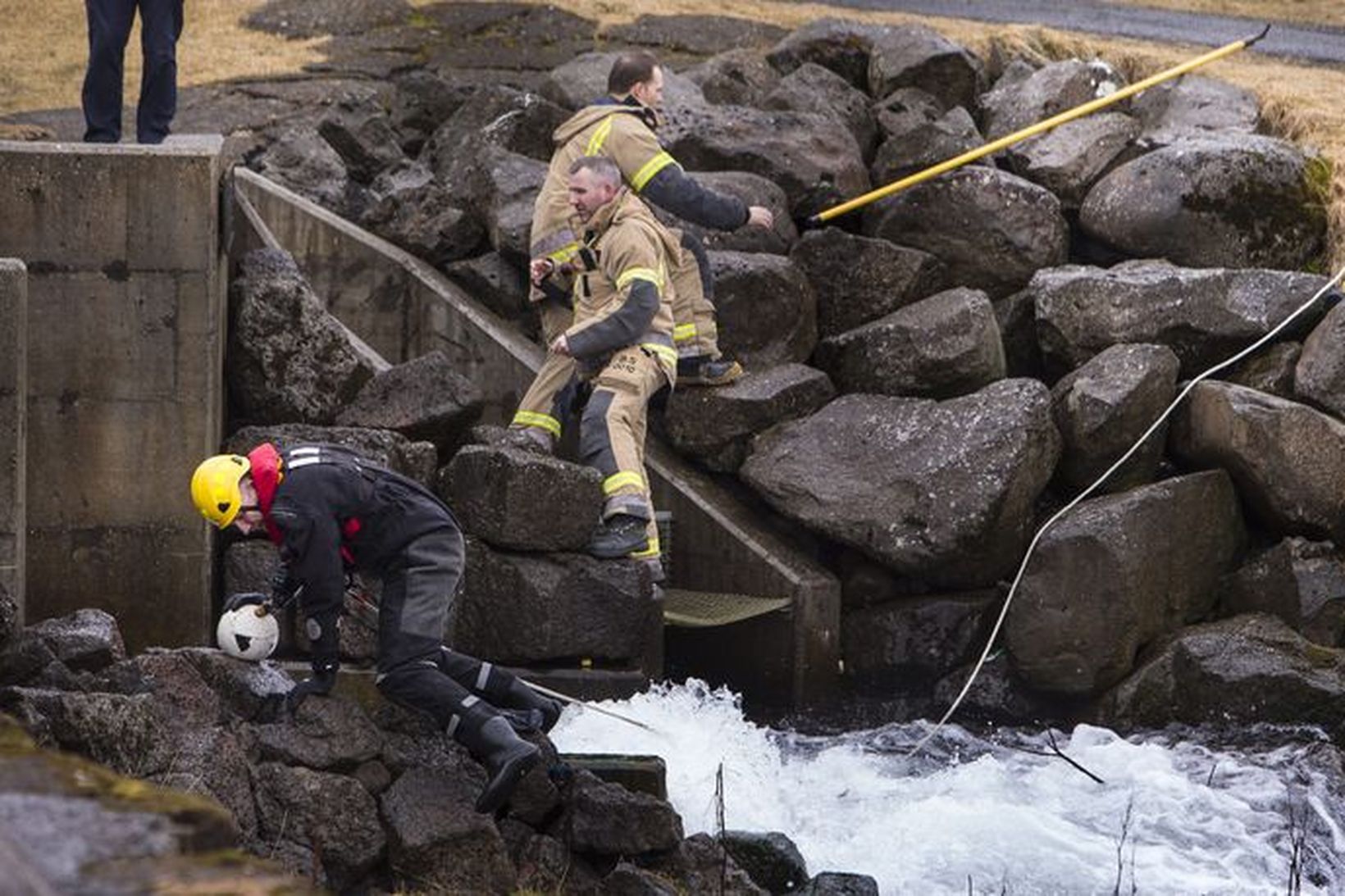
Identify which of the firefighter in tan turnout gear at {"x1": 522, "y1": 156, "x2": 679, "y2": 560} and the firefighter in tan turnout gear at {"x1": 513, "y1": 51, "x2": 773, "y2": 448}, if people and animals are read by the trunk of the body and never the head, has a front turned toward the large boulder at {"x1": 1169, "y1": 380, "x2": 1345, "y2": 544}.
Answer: the firefighter in tan turnout gear at {"x1": 513, "y1": 51, "x2": 773, "y2": 448}

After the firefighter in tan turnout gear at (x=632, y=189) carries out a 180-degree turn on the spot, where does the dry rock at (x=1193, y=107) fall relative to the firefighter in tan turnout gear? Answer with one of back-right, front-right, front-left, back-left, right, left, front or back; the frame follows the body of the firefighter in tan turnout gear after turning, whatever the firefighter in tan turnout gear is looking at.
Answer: back-right

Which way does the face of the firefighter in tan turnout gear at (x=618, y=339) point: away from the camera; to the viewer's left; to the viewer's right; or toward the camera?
to the viewer's left

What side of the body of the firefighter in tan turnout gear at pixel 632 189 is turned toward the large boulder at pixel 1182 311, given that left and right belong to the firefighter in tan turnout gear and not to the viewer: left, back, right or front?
front

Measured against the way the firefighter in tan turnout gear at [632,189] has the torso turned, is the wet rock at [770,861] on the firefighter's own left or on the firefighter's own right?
on the firefighter's own right

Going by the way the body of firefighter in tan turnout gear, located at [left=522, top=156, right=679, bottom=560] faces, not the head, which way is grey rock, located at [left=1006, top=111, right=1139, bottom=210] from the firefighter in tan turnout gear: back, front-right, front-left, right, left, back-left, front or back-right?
back

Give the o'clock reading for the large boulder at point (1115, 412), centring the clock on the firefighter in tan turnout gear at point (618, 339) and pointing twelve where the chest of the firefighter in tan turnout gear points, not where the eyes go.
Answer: The large boulder is roughly at 7 o'clock from the firefighter in tan turnout gear.

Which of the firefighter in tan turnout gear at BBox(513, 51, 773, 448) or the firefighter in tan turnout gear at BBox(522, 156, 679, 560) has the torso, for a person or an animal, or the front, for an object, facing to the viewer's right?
the firefighter in tan turnout gear at BBox(513, 51, 773, 448)

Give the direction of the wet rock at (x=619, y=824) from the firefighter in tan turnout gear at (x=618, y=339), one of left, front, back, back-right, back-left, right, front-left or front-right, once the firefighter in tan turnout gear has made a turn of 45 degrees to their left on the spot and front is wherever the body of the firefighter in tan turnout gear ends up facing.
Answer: front

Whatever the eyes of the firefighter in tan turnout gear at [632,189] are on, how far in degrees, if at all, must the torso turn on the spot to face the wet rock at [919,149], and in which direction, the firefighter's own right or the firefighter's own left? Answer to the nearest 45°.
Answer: approximately 45° to the firefighter's own left

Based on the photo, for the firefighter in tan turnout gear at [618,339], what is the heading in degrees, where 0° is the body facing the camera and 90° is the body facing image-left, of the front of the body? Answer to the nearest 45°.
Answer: approximately 45°

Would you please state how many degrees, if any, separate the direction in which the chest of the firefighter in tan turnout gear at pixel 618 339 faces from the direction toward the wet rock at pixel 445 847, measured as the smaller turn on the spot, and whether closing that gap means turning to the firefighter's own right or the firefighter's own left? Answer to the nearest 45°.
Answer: approximately 45° to the firefighter's own left

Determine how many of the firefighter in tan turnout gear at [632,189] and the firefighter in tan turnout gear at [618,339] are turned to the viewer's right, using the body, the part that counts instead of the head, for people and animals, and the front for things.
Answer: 1

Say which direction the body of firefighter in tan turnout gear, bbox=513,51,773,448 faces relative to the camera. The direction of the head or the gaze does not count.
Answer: to the viewer's right

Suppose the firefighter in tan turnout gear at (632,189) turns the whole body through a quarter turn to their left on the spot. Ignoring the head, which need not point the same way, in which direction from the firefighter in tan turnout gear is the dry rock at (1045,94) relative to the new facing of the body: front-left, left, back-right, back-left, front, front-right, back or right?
front-right
